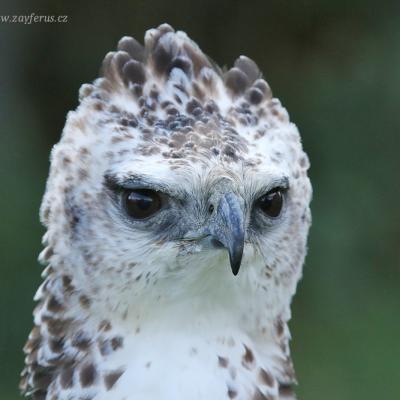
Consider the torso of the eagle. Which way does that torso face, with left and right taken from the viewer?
facing the viewer and to the right of the viewer
